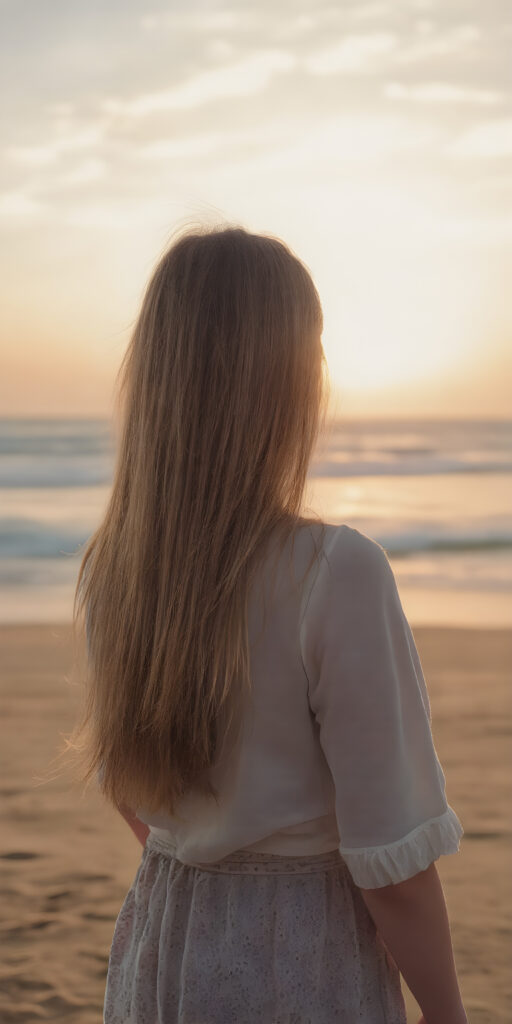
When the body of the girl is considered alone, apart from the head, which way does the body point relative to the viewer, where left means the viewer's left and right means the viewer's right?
facing away from the viewer and to the right of the viewer
